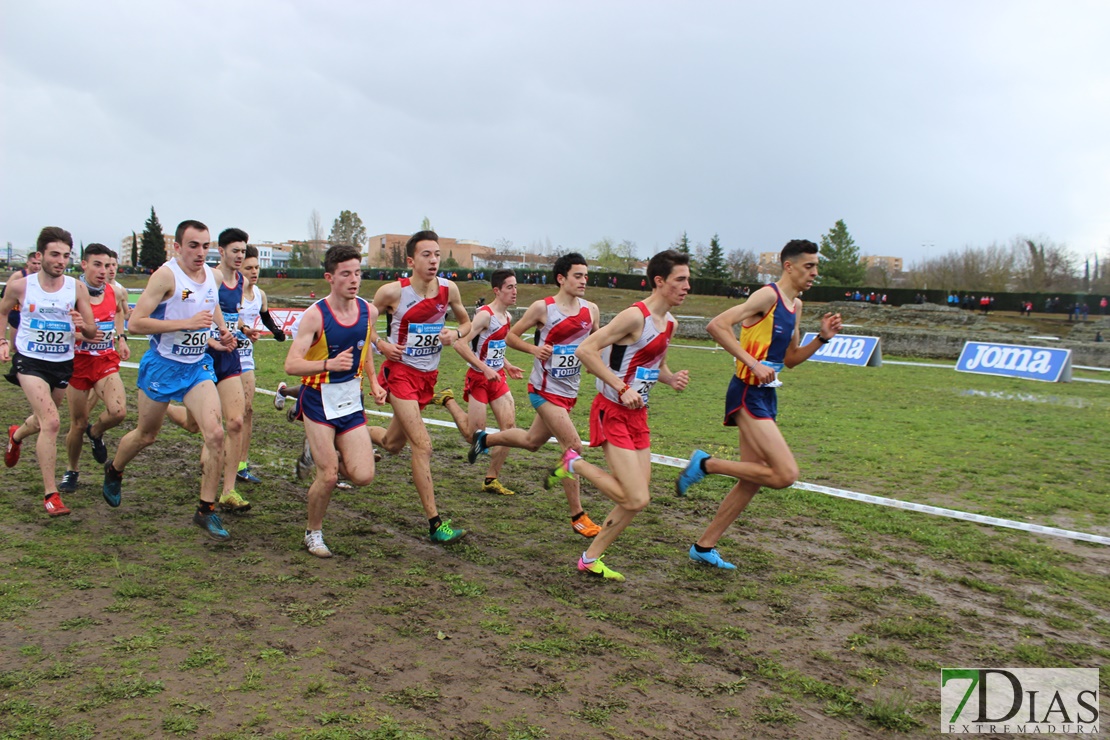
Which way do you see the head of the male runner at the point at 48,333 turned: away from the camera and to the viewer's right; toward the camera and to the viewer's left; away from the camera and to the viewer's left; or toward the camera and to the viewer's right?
toward the camera and to the viewer's right

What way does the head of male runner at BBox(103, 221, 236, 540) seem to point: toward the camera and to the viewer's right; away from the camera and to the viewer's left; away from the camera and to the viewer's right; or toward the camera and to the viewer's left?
toward the camera and to the viewer's right

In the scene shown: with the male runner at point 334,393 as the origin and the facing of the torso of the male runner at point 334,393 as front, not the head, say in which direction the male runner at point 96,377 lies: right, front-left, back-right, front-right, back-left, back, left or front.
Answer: back

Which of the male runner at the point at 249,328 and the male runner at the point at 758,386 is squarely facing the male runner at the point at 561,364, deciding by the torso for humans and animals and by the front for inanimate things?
the male runner at the point at 249,328

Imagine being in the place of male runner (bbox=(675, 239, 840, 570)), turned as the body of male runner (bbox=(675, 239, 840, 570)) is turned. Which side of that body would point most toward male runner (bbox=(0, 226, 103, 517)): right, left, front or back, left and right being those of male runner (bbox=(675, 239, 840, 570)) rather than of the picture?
back

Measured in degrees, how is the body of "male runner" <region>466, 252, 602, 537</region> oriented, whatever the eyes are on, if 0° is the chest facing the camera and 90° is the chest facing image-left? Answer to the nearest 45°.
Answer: approximately 315°

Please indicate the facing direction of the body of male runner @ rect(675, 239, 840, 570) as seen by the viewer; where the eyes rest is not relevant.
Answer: to the viewer's right

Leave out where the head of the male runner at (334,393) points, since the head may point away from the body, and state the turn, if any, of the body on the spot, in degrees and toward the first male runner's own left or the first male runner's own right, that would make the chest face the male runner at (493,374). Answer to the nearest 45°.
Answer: approximately 90° to the first male runner's own left

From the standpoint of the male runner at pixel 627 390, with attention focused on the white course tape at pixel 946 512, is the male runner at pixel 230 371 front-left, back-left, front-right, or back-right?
back-left
